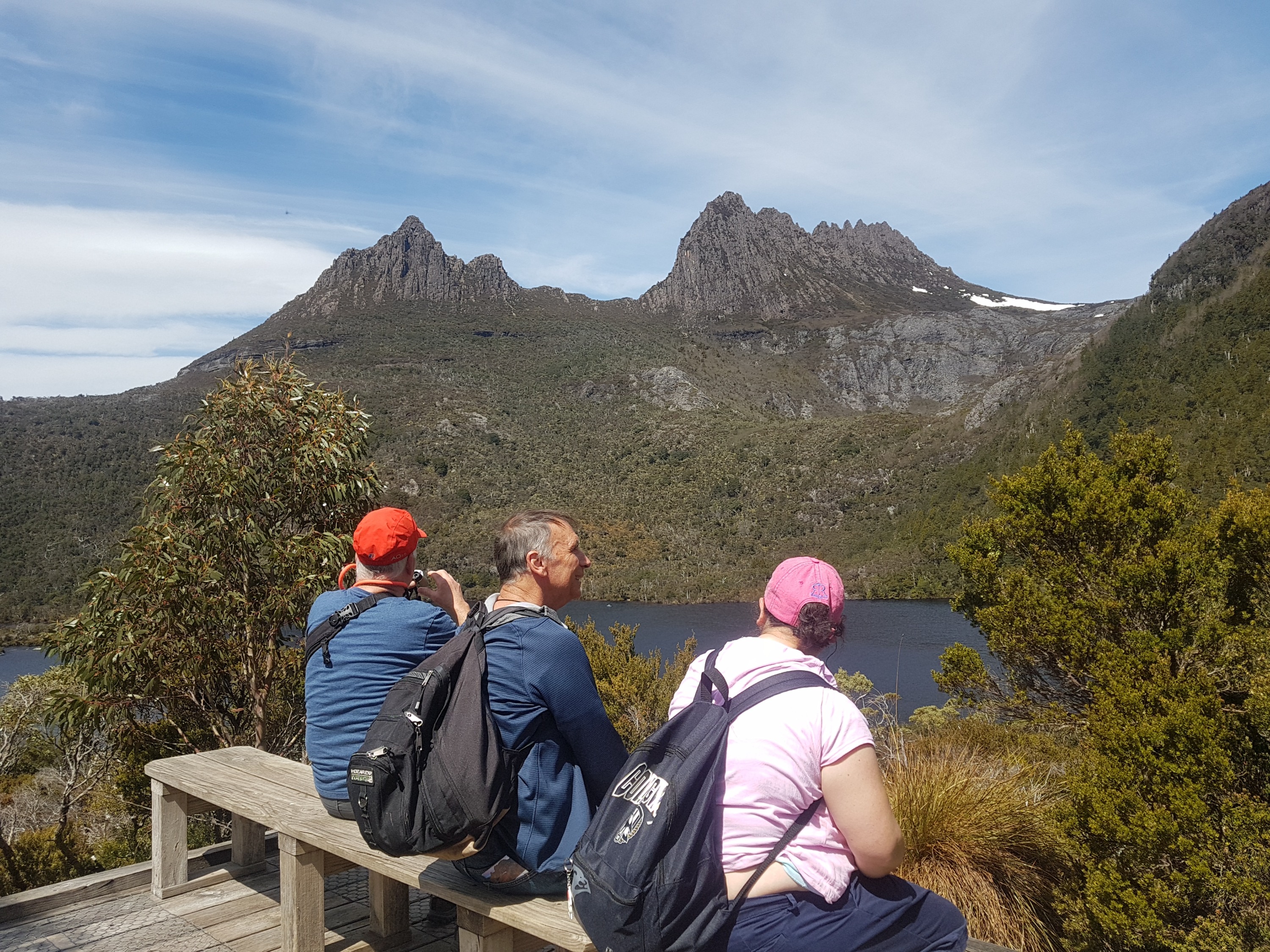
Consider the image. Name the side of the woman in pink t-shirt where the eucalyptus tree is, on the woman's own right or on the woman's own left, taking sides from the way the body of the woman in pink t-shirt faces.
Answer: on the woman's own left

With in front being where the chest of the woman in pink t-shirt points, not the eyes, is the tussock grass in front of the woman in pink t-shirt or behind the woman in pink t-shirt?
in front

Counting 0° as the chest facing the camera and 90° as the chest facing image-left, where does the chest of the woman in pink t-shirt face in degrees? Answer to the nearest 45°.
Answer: approximately 225°

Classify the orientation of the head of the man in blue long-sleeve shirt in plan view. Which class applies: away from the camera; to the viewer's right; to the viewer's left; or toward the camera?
to the viewer's right
